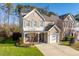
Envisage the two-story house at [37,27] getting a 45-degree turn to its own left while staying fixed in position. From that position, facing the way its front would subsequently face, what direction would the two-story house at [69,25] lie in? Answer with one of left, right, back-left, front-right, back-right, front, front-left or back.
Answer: front-left

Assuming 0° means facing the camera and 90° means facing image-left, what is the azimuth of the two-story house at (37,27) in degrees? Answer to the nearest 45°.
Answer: approximately 0°
